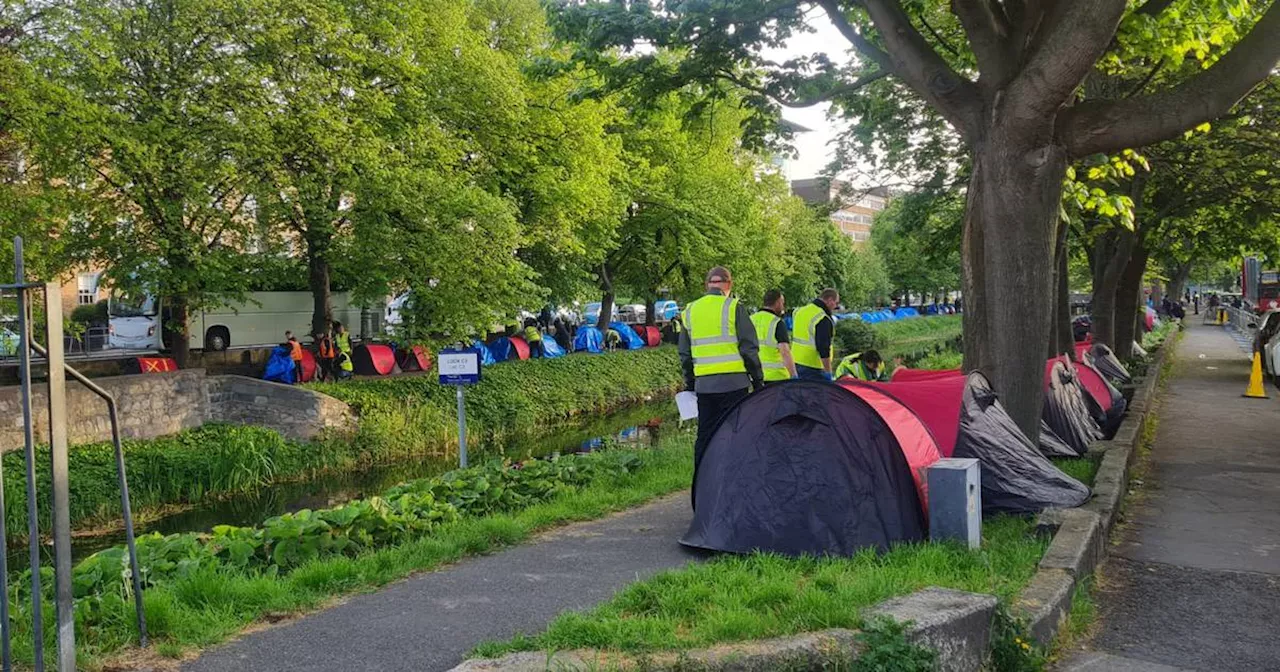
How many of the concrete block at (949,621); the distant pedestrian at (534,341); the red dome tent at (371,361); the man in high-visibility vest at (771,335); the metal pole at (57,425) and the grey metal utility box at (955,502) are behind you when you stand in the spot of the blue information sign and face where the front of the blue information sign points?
2

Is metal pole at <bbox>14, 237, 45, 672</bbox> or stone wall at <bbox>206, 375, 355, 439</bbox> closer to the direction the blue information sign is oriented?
the metal pole

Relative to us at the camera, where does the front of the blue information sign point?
facing the viewer

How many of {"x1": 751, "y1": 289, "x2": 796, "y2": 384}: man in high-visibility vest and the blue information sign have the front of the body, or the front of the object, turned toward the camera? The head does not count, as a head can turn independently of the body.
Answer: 1

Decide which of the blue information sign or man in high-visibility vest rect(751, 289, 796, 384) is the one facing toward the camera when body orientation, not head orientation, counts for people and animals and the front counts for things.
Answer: the blue information sign

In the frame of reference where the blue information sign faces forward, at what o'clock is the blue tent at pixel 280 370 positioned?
The blue tent is roughly at 5 o'clock from the blue information sign.

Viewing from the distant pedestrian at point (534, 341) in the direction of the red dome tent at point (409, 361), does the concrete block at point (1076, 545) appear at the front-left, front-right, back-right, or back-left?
front-left

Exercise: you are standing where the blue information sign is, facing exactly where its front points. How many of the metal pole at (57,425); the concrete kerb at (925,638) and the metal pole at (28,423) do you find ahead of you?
3

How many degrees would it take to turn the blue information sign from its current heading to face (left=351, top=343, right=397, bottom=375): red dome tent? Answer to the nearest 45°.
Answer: approximately 180°

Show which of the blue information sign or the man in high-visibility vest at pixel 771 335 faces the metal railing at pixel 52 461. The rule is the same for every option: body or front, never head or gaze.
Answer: the blue information sign

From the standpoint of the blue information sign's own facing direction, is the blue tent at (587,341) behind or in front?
behind
